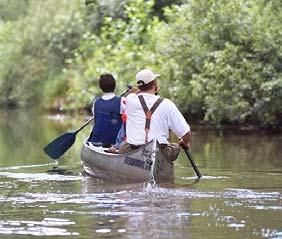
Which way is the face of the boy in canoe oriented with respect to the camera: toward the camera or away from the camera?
away from the camera

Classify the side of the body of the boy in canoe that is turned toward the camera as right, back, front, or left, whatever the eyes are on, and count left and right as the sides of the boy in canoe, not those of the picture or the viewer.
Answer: back

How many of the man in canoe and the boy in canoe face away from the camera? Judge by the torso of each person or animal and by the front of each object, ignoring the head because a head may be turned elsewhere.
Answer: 2

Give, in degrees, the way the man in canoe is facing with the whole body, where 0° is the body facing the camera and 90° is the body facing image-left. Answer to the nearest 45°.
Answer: approximately 180°

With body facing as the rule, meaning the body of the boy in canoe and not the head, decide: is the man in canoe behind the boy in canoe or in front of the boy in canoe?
behind
